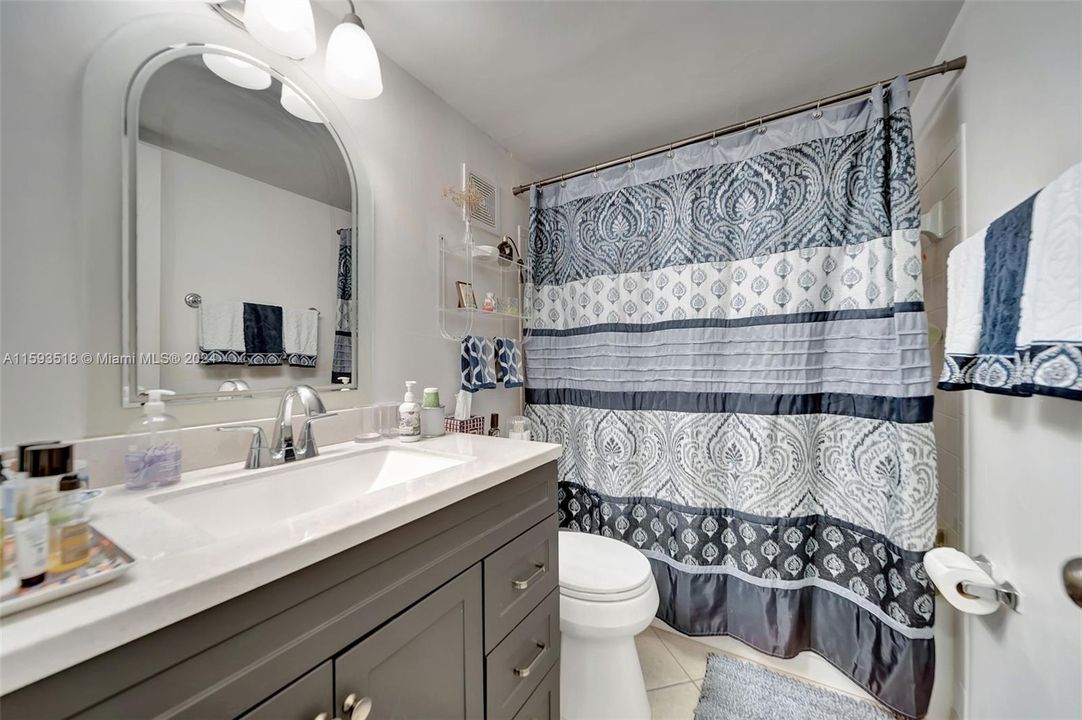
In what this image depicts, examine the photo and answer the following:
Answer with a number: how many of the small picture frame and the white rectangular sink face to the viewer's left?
0

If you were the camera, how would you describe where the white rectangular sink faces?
facing the viewer and to the right of the viewer

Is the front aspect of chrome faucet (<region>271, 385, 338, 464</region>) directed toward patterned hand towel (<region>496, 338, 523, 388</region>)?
no

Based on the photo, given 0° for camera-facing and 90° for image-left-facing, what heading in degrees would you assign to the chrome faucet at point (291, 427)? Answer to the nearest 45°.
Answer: approximately 315°

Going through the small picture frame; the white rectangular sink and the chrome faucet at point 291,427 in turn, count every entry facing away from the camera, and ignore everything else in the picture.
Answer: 0

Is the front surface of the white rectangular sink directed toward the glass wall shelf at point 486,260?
no

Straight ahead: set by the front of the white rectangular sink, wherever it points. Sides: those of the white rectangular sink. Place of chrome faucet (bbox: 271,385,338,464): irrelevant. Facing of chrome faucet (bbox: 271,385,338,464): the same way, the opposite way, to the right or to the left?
the same way

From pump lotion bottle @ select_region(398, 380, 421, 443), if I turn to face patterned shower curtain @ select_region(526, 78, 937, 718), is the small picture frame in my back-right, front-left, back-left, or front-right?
front-left

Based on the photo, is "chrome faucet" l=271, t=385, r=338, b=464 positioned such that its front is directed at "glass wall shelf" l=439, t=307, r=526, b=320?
no

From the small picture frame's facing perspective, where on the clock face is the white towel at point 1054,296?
The white towel is roughly at 12 o'clock from the small picture frame.

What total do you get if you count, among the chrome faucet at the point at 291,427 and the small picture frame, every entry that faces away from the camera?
0

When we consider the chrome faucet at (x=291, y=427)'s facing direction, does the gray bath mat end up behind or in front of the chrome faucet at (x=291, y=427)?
in front

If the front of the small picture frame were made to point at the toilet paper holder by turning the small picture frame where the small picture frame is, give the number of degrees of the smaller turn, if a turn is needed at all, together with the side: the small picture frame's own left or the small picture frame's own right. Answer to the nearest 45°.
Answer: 0° — it already faces it

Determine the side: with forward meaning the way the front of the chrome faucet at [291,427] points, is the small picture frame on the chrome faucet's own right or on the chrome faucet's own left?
on the chrome faucet's own left

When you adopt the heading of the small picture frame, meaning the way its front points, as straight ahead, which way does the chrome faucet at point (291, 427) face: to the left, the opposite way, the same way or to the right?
the same way

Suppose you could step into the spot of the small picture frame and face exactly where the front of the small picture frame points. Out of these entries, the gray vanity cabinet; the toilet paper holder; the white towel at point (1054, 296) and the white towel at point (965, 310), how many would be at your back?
0

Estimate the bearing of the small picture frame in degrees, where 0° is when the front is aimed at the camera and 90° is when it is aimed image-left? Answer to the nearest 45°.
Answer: approximately 315°

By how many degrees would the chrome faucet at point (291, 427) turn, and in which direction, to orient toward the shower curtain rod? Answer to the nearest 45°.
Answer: approximately 45° to its left

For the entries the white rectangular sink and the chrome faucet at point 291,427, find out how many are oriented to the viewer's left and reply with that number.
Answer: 0
